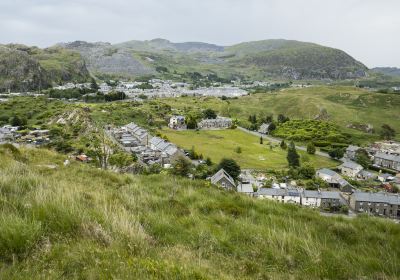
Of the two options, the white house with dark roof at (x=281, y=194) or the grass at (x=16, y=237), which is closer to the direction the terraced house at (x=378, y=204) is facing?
the grass

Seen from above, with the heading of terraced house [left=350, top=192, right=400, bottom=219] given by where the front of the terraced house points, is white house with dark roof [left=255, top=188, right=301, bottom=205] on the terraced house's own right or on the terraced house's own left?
on the terraced house's own right

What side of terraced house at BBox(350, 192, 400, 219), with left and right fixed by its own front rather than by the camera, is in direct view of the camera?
front

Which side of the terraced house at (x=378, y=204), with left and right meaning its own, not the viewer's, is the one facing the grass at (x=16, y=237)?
front
